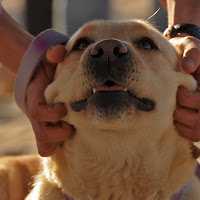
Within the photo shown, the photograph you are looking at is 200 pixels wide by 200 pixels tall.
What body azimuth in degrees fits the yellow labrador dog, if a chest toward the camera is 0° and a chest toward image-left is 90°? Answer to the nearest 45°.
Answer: approximately 0°
